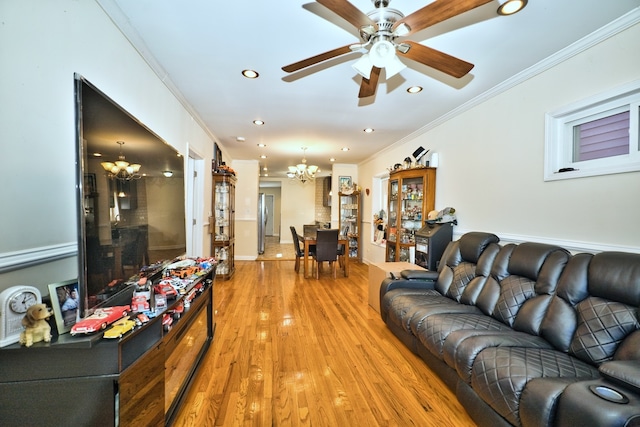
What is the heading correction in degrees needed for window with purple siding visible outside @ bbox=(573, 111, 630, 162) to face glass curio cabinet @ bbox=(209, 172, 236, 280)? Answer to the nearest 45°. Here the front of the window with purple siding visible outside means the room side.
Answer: approximately 45° to its right

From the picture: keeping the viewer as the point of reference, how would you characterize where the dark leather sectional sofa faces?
facing the viewer and to the left of the viewer

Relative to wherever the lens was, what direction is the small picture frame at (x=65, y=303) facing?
facing the viewer and to the right of the viewer

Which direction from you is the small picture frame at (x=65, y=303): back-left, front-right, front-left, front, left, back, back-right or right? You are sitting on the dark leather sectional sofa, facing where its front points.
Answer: front

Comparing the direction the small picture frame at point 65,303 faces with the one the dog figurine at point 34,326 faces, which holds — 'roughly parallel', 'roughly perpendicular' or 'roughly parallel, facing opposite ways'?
roughly parallel

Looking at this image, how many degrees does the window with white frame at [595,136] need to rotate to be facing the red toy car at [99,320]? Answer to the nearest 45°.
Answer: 0° — it already faces it

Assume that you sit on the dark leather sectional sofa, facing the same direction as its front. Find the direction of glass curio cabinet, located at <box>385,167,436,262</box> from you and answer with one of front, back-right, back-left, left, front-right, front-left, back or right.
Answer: right

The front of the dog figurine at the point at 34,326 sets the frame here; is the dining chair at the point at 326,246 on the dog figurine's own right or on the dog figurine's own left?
on the dog figurine's own left

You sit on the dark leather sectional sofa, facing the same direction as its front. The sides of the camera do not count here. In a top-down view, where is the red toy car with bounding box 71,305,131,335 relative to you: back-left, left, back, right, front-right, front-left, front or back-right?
front

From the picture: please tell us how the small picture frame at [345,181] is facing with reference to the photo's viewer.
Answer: facing the viewer

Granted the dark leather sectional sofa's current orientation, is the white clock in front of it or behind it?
in front

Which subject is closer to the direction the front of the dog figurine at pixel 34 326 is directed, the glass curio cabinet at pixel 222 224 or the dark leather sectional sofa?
the dark leather sectional sofa

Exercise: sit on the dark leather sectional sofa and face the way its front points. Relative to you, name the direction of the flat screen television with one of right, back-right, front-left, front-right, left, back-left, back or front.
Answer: front

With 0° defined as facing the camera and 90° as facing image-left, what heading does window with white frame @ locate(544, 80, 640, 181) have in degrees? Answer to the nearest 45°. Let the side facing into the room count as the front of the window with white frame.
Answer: approximately 45°
